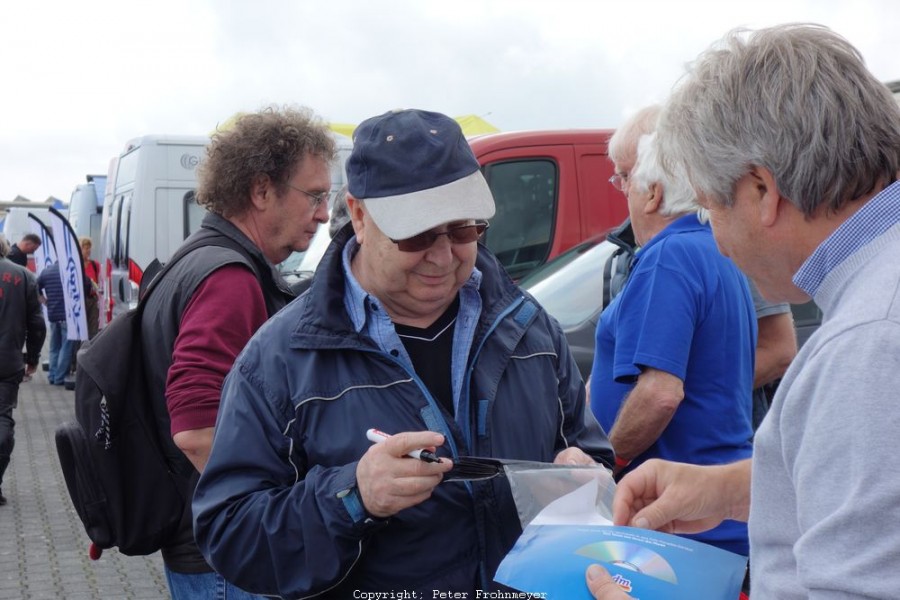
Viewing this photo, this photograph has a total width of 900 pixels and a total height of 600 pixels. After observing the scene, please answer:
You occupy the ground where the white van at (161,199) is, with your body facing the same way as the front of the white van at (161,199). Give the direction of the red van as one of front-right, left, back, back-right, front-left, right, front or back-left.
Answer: right

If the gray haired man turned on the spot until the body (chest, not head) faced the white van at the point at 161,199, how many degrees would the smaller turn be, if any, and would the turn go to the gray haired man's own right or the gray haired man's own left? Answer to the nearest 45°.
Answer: approximately 45° to the gray haired man's own right

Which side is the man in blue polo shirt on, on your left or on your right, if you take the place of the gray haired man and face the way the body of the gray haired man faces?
on your right

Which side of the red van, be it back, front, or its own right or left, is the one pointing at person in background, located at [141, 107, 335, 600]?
left

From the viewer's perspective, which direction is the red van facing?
to the viewer's left

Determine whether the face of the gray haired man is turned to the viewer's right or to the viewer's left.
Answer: to the viewer's left

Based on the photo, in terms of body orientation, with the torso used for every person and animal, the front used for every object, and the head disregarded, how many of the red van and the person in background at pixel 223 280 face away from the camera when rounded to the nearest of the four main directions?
0

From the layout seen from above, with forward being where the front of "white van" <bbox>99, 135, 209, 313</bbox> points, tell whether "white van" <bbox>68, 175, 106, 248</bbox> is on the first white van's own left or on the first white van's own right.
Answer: on the first white van's own left

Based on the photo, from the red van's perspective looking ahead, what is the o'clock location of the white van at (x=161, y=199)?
The white van is roughly at 1 o'clock from the red van.

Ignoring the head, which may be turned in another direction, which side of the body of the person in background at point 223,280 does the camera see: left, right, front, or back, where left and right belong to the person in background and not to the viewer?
right

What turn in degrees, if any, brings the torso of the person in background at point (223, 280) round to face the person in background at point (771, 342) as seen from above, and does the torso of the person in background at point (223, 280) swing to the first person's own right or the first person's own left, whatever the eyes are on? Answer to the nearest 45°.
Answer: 0° — they already face them

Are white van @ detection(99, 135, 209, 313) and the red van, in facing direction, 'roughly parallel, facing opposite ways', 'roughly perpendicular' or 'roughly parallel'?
roughly perpendicular

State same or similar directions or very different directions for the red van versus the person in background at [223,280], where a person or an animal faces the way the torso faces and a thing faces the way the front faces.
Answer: very different directions

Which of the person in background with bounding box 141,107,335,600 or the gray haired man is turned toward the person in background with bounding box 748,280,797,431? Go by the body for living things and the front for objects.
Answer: the person in background with bounding box 141,107,335,600

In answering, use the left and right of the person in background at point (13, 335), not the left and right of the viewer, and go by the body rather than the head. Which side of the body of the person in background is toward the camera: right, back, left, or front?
back
